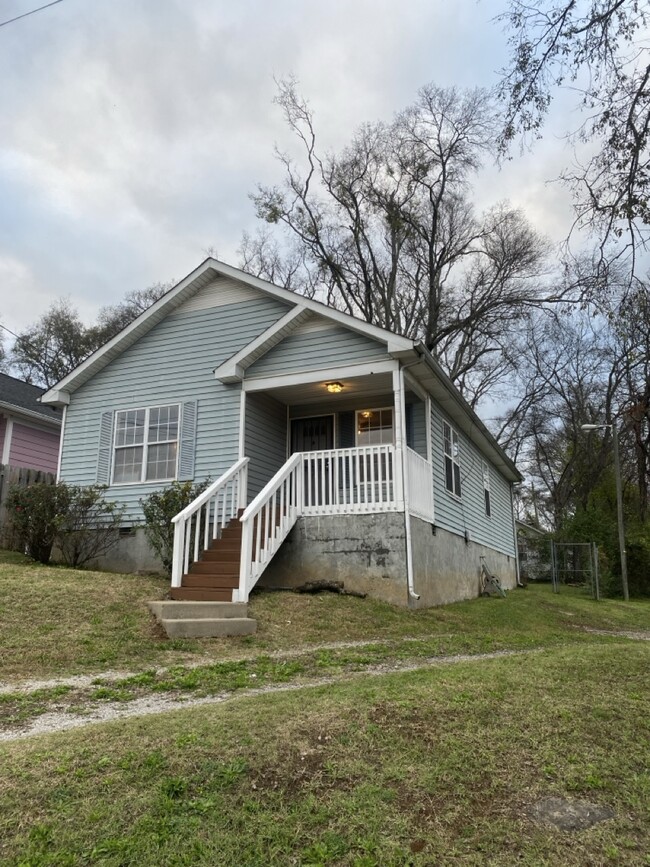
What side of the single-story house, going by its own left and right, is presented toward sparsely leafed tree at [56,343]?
right

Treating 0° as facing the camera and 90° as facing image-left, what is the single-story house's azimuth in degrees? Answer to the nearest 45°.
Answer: approximately 45°
